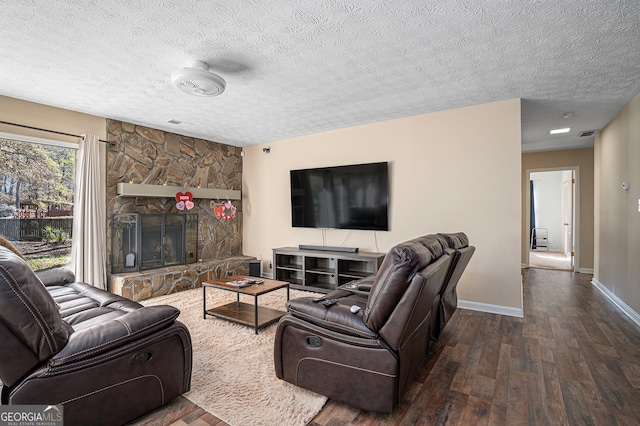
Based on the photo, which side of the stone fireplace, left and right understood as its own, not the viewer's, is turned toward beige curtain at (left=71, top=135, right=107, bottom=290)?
right

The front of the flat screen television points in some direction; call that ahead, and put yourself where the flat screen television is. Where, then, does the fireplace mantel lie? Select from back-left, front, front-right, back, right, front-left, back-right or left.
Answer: front-right

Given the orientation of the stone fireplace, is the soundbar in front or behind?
in front

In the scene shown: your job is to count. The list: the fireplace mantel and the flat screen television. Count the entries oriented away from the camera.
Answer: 0

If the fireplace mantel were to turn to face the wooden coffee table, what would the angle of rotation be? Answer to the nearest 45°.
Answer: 0° — it already faces it

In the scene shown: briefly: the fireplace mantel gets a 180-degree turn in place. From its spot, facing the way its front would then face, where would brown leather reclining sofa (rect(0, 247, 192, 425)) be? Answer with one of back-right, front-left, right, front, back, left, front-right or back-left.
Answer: back-left

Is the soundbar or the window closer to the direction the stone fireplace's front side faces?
the soundbar

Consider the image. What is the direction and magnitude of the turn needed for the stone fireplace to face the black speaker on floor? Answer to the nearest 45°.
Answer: approximately 45° to its left

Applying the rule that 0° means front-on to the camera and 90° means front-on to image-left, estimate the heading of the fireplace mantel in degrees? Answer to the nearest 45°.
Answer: approximately 315°

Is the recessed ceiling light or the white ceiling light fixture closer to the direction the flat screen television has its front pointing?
the white ceiling light fixture

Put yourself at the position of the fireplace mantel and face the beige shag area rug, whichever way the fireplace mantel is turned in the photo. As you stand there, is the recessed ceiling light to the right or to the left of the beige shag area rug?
left

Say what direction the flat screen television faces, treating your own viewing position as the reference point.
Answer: facing the viewer and to the left of the viewer

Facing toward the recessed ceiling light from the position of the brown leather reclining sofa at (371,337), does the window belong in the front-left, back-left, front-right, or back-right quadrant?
back-left

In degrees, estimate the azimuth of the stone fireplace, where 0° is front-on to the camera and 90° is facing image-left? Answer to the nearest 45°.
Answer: approximately 315°

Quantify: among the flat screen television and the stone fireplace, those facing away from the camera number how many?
0

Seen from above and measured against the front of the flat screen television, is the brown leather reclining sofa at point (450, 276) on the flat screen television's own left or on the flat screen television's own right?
on the flat screen television's own left

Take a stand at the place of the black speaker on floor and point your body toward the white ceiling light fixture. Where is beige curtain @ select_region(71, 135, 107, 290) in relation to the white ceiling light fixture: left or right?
right

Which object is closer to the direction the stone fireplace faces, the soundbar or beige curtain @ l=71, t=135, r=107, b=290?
the soundbar
